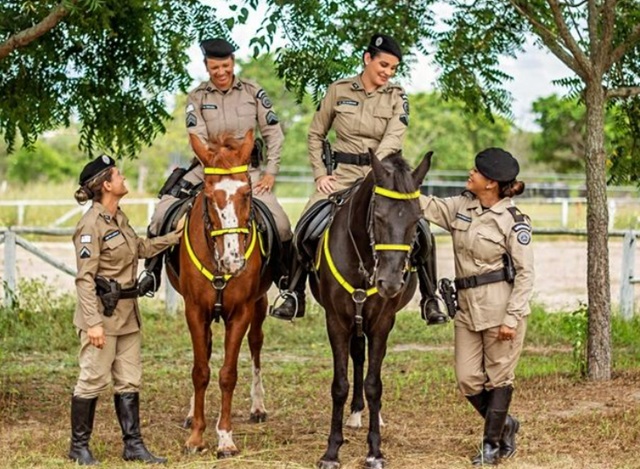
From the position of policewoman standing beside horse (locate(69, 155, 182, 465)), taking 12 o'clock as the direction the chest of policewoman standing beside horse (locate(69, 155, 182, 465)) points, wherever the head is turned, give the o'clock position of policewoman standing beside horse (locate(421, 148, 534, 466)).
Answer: policewoman standing beside horse (locate(421, 148, 534, 466)) is roughly at 11 o'clock from policewoman standing beside horse (locate(69, 155, 182, 465)).

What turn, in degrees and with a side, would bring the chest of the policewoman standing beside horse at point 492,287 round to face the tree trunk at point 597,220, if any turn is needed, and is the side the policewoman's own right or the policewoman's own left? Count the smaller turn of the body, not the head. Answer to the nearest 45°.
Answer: approximately 135° to the policewoman's own right

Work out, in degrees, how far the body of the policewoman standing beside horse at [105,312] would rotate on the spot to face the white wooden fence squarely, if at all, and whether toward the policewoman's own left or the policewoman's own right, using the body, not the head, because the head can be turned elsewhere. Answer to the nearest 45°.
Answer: approximately 135° to the policewoman's own left

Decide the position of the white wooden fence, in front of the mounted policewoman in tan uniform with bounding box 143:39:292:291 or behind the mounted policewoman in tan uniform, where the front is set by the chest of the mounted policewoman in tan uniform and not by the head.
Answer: behind

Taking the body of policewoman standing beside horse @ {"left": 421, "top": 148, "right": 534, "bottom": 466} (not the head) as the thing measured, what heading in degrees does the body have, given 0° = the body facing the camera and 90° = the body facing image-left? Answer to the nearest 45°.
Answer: approximately 45°

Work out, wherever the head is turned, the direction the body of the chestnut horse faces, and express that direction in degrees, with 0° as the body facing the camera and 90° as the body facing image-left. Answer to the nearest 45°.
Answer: approximately 0°

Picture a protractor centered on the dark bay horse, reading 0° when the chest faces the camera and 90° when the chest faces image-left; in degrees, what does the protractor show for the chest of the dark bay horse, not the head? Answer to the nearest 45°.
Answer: approximately 0°

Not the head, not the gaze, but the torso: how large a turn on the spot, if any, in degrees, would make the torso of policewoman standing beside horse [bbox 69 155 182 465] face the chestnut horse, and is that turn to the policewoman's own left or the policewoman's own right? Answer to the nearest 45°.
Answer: approximately 45° to the policewoman's own left
